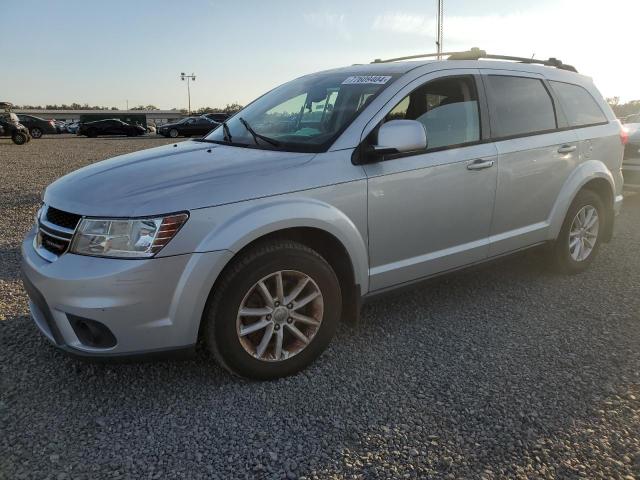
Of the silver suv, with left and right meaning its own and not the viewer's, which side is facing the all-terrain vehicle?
right

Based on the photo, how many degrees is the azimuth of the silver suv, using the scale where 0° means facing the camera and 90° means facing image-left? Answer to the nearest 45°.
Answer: approximately 45°

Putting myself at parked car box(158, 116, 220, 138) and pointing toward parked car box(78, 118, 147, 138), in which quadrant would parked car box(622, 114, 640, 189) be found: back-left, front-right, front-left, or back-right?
back-left

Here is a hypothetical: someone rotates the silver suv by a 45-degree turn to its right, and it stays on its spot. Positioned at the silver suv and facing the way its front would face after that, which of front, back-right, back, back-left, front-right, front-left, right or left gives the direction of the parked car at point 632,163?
back-right

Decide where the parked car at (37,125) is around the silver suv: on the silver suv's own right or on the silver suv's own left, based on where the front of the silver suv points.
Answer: on the silver suv's own right

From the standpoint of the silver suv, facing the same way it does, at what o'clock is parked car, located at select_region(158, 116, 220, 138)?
The parked car is roughly at 4 o'clock from the silver suv.

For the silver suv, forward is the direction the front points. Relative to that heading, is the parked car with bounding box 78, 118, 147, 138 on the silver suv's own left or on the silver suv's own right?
on the silver suv's own right
